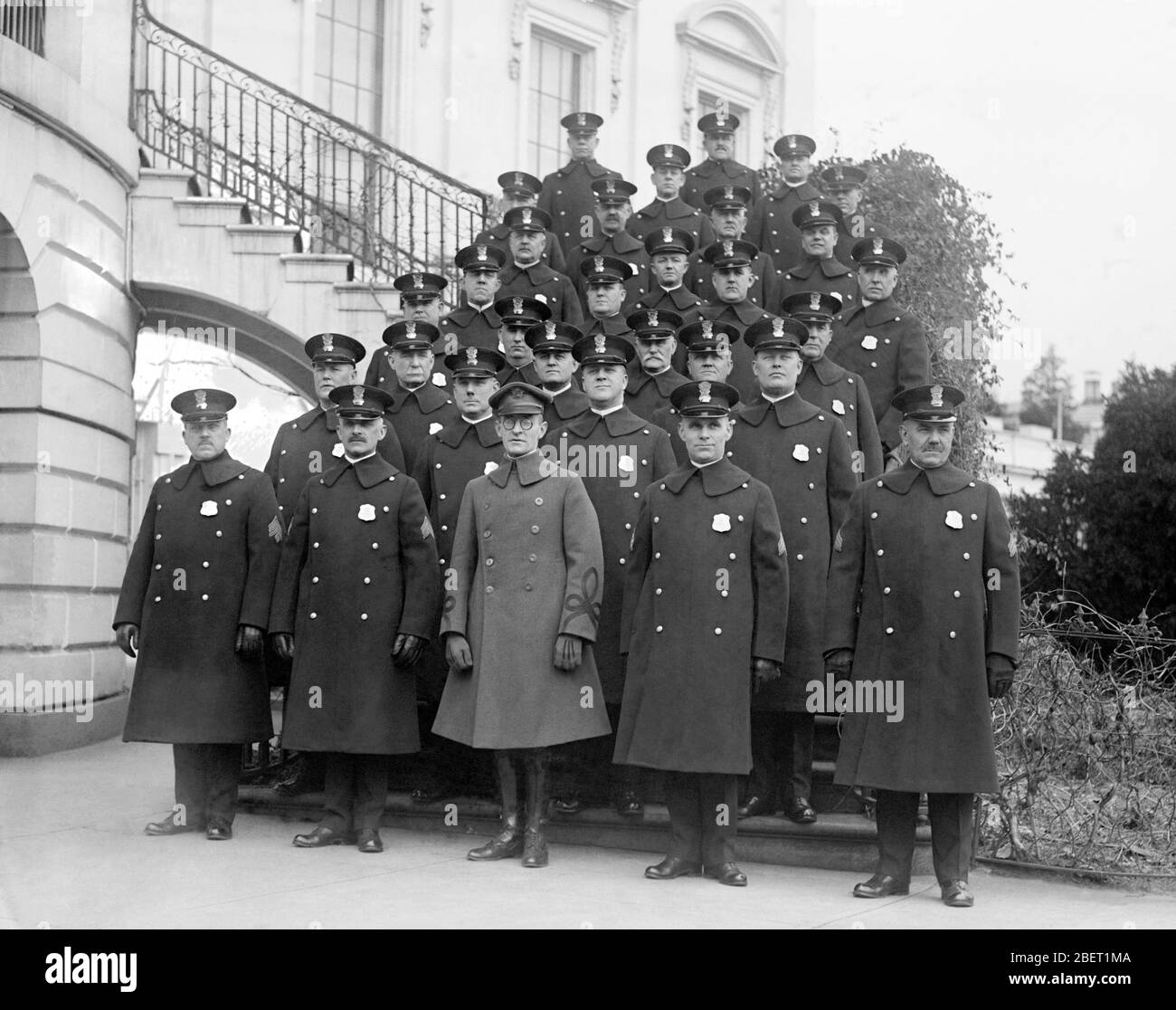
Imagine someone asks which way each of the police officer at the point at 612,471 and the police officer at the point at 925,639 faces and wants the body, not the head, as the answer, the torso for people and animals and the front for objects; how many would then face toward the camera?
2

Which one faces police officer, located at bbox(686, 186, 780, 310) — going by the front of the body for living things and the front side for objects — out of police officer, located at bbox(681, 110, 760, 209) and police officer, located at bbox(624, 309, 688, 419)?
police officer, located at bbox(681, 110, 760, 209)

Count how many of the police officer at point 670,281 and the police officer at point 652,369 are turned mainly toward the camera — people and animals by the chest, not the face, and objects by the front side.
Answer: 2

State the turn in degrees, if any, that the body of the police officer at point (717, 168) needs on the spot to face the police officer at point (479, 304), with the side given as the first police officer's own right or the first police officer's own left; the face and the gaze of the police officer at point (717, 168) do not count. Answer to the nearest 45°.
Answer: approximately 45° to the first police officer's own right

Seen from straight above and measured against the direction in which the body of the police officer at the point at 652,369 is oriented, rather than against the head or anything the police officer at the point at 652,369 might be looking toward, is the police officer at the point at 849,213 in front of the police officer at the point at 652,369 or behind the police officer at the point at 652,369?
behind

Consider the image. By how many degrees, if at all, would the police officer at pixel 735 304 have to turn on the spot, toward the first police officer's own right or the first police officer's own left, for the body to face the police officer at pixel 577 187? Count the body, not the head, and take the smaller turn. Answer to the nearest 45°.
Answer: approximately 135° to the first police officer's own right
